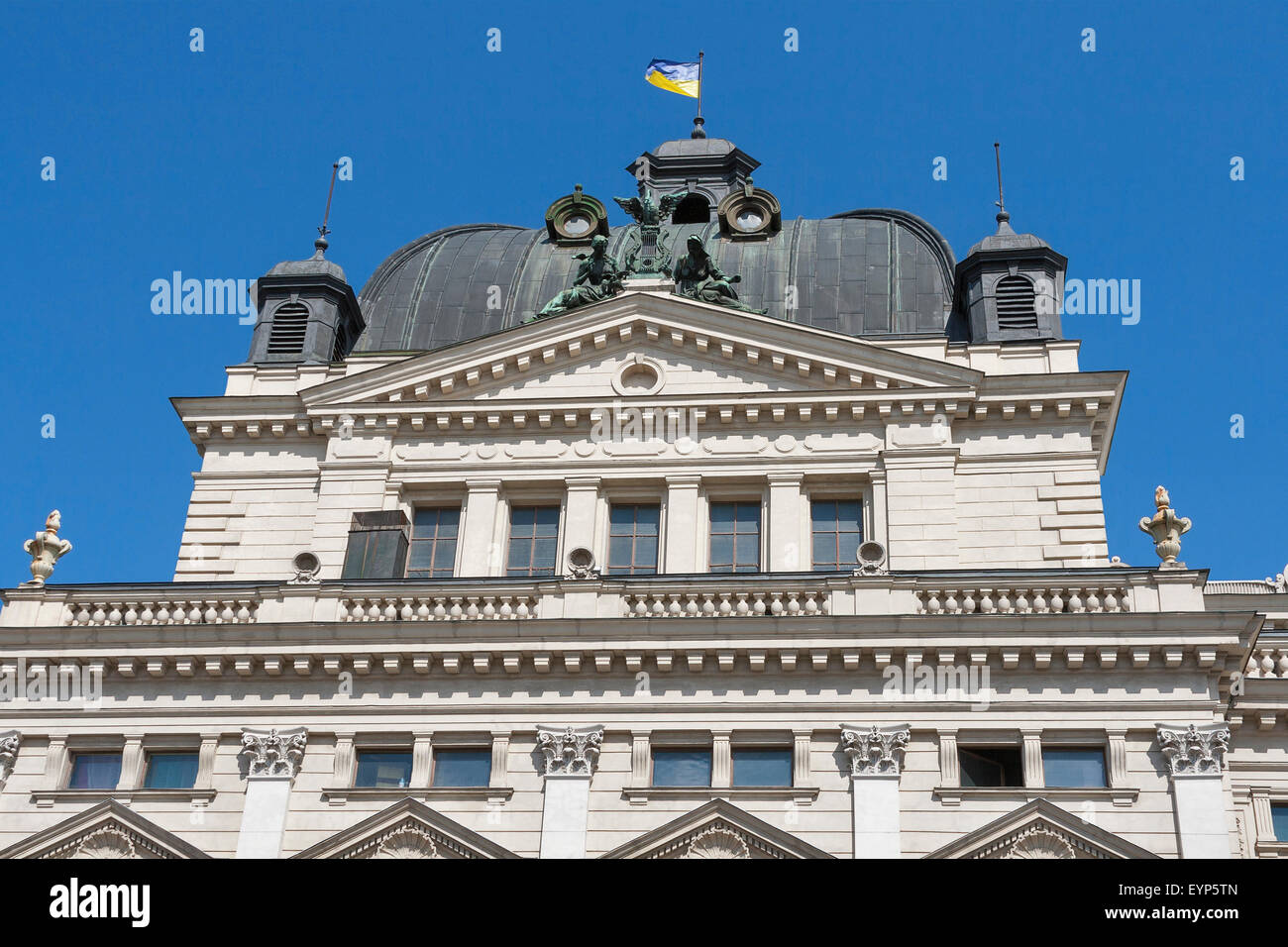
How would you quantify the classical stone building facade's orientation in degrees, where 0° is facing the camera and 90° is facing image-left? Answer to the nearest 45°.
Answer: approximately 0°
